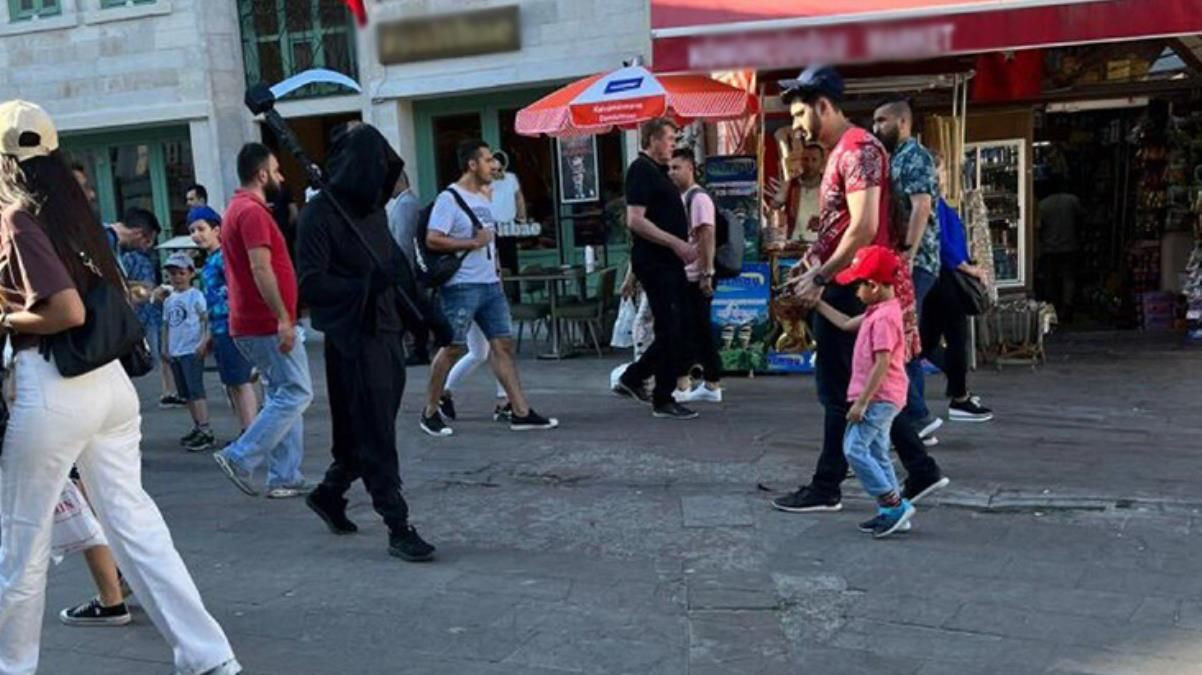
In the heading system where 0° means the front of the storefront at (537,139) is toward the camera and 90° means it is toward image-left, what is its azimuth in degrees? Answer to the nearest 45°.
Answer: approximately 0°

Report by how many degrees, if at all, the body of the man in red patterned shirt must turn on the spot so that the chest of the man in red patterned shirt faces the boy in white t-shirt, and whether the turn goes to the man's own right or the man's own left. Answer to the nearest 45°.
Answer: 0° — they already face them

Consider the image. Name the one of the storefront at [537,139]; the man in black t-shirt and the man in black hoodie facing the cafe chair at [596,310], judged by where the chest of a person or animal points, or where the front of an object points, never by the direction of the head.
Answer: the storefront

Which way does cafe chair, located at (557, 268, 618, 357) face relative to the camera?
to the viewer's left

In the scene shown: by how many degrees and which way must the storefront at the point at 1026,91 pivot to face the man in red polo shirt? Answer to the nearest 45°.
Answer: approximately 45° to its right

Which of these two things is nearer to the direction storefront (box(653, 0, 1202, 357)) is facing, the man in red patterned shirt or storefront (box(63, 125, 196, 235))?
the man in red patterned shirt

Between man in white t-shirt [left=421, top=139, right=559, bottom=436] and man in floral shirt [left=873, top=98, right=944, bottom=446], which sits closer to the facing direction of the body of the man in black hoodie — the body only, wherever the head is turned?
the man in floral shirt
